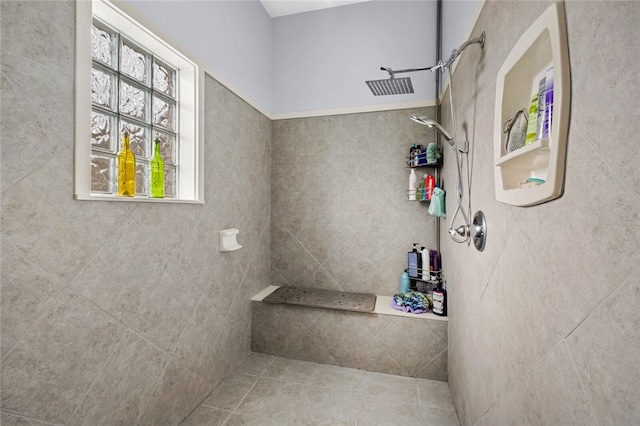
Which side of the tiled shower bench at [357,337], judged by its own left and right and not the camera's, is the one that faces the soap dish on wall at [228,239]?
right

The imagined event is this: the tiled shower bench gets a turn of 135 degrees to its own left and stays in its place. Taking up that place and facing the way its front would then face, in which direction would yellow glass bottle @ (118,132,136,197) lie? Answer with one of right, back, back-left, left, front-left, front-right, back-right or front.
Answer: back

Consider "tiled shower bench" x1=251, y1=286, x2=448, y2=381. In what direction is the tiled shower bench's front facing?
toward the camera

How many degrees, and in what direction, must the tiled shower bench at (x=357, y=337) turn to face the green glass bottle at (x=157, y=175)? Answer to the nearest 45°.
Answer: approximately 45° to its right
